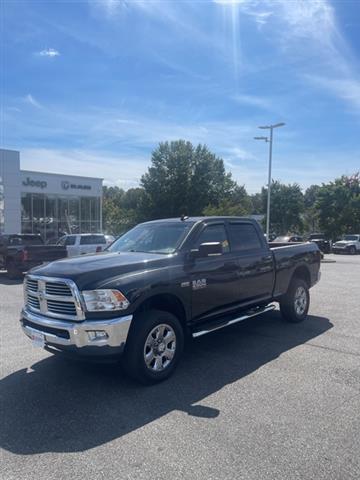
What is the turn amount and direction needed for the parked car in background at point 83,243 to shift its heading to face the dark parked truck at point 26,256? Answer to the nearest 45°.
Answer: approximately 90° to its left

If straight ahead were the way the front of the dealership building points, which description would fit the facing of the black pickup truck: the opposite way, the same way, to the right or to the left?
to the right

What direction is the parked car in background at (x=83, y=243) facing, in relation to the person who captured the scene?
facing away from the viewer and to the left of the viewer

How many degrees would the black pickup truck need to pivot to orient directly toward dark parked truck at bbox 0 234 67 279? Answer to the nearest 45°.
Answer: approximately 90° to its right

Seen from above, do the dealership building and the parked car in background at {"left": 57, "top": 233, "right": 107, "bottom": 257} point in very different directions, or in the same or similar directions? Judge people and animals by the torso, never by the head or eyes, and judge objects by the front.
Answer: very different directions

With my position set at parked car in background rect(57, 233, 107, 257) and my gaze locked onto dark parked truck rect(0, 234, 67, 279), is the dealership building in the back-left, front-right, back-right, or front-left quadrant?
back-right

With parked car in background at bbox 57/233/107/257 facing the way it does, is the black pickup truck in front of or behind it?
behind

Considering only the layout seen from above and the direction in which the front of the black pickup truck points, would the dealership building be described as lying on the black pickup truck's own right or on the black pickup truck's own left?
on the black pickup truck's own right

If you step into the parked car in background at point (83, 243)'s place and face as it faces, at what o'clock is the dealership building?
The dealership building is roughly at 1 o'clock from the parked car in background.
